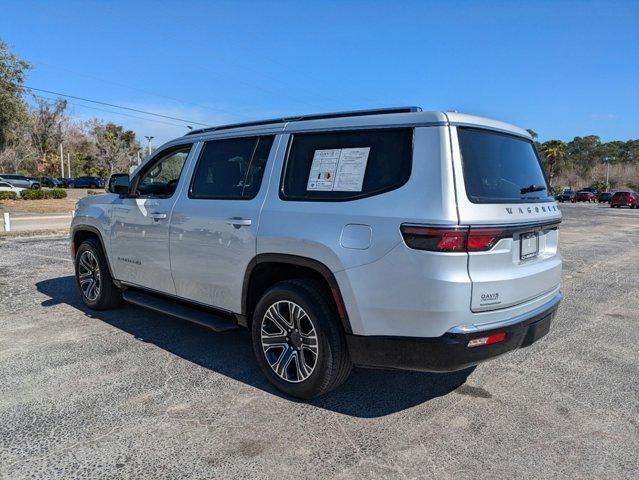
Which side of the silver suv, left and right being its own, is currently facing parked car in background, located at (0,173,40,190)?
front

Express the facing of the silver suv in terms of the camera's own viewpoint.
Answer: facing away from the viewer and to the left of the viewer

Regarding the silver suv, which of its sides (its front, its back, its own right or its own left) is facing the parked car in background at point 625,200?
right
